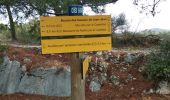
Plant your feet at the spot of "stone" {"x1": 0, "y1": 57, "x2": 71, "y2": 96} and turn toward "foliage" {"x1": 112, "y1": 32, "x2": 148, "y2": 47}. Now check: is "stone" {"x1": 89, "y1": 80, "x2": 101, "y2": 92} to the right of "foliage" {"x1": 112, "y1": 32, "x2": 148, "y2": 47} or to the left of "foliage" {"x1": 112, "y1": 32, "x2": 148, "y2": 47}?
right

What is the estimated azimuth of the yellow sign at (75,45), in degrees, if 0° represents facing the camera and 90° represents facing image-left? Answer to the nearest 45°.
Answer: approximately 0°

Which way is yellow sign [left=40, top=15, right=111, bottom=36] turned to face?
toward the camera

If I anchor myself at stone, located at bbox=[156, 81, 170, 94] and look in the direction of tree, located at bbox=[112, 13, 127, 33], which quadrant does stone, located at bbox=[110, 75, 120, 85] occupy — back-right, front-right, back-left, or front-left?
front-left

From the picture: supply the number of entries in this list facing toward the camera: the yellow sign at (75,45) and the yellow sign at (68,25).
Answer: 2
